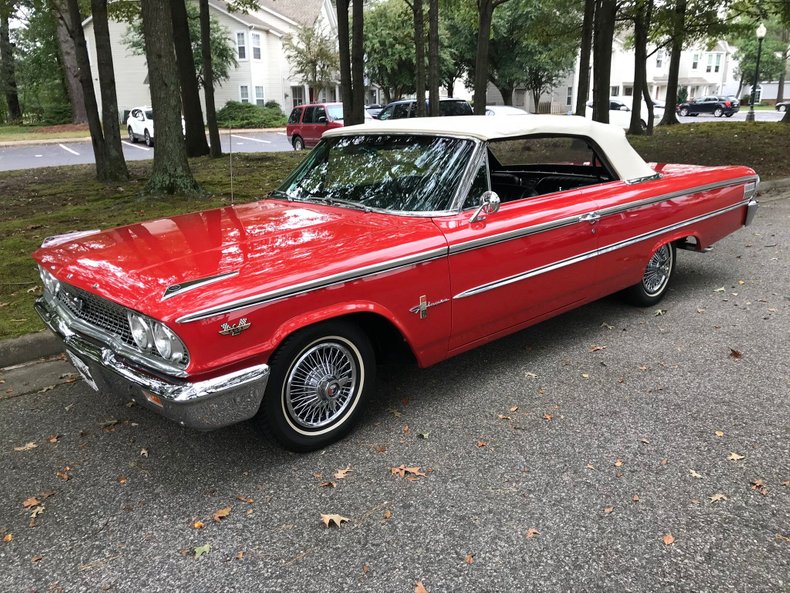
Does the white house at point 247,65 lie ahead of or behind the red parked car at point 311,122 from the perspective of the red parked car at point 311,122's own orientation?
behind

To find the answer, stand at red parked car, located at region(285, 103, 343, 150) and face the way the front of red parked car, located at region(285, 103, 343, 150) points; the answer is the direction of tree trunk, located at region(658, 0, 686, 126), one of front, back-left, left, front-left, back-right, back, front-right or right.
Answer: front-left

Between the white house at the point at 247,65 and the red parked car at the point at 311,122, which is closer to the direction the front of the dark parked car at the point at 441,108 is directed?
the red parked car

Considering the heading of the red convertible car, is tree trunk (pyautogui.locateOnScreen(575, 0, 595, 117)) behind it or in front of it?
behind

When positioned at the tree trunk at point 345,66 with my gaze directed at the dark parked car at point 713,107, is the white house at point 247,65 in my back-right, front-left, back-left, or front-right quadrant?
front-left

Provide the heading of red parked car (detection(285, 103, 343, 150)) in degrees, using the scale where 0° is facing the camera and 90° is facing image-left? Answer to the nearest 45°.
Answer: approximately 315°

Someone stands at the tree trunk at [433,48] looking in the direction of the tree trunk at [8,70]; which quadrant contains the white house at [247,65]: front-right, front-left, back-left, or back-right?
front-right

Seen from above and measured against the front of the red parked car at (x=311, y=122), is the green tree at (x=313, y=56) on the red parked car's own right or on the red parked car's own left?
on the red parked car's own left

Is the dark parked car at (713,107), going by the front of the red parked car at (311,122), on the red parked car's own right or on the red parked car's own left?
on the red parked car's own left
